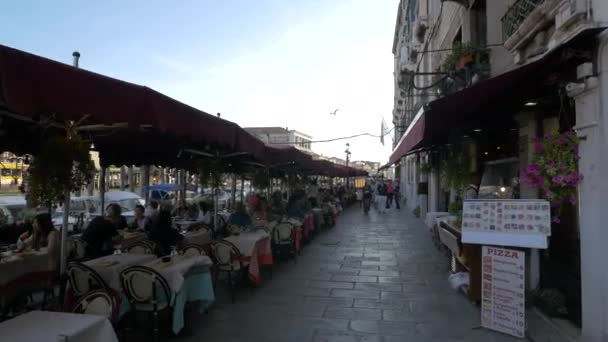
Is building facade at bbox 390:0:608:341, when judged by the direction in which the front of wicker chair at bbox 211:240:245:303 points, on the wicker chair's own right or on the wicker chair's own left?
on the wicker chair's own right

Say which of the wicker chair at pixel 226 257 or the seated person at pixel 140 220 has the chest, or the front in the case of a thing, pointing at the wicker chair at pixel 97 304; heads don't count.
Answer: the seated person

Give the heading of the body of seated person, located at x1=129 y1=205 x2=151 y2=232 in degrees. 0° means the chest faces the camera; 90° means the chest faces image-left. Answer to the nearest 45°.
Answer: approximately 0°

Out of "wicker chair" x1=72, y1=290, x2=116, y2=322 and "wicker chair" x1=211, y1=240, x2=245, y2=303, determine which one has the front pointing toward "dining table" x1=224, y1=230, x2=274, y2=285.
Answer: "wicker chair" x1=211, y1=240, x2=245, y2=303

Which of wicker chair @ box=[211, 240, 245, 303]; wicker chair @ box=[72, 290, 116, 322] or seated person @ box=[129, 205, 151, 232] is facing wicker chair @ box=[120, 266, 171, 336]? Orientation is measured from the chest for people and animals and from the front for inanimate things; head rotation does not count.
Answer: the seated person

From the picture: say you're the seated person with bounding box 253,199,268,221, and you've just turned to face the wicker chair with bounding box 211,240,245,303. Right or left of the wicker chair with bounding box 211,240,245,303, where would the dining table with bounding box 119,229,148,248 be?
right

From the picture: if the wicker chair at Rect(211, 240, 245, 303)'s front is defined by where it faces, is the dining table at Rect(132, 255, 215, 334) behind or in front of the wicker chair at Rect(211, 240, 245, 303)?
behind

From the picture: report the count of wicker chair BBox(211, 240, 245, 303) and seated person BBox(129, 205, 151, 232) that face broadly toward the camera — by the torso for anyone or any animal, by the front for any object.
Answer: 1
